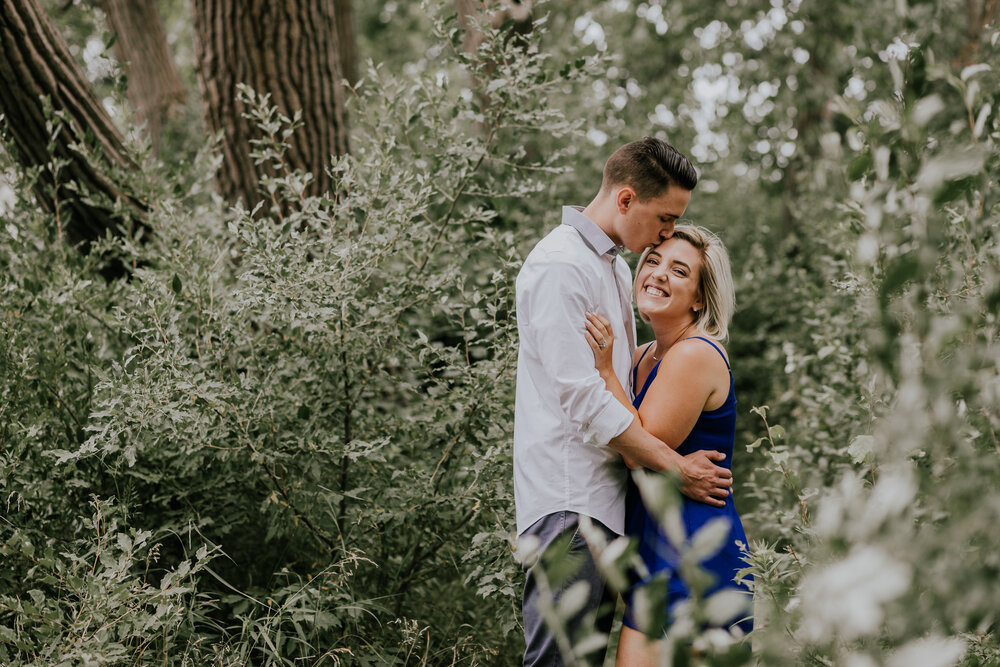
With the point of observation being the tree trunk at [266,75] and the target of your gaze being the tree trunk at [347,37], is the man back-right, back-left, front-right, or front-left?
back-right

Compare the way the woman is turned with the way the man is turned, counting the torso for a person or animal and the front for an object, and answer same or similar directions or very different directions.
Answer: very different directions

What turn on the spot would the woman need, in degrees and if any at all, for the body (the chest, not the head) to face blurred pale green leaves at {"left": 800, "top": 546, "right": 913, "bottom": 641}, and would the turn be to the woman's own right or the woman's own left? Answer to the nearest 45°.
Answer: approximately 90° to the woman's own left

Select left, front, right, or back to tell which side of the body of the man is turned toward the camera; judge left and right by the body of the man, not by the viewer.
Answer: right

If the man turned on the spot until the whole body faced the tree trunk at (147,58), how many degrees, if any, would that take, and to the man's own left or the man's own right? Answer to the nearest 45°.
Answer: approximately 135° to the man's own left

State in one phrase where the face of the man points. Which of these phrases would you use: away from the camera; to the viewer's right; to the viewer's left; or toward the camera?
to the viewer's right

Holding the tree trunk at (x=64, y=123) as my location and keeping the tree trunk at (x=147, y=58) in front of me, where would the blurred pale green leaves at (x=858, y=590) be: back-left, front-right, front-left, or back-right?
back-right

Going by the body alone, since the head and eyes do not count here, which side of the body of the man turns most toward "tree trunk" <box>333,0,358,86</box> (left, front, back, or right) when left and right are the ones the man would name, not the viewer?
left
